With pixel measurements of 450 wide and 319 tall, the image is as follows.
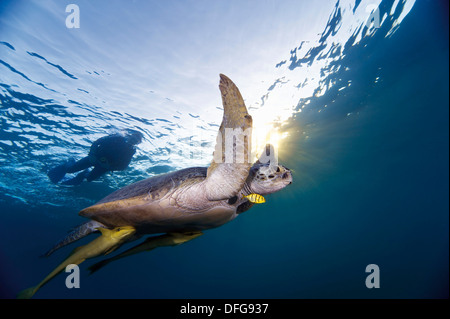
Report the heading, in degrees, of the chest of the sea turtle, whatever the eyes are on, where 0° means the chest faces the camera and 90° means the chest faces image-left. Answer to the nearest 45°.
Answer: approximately 270°

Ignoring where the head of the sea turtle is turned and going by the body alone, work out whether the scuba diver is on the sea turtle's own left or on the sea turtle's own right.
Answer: on the sea turtle's own left
